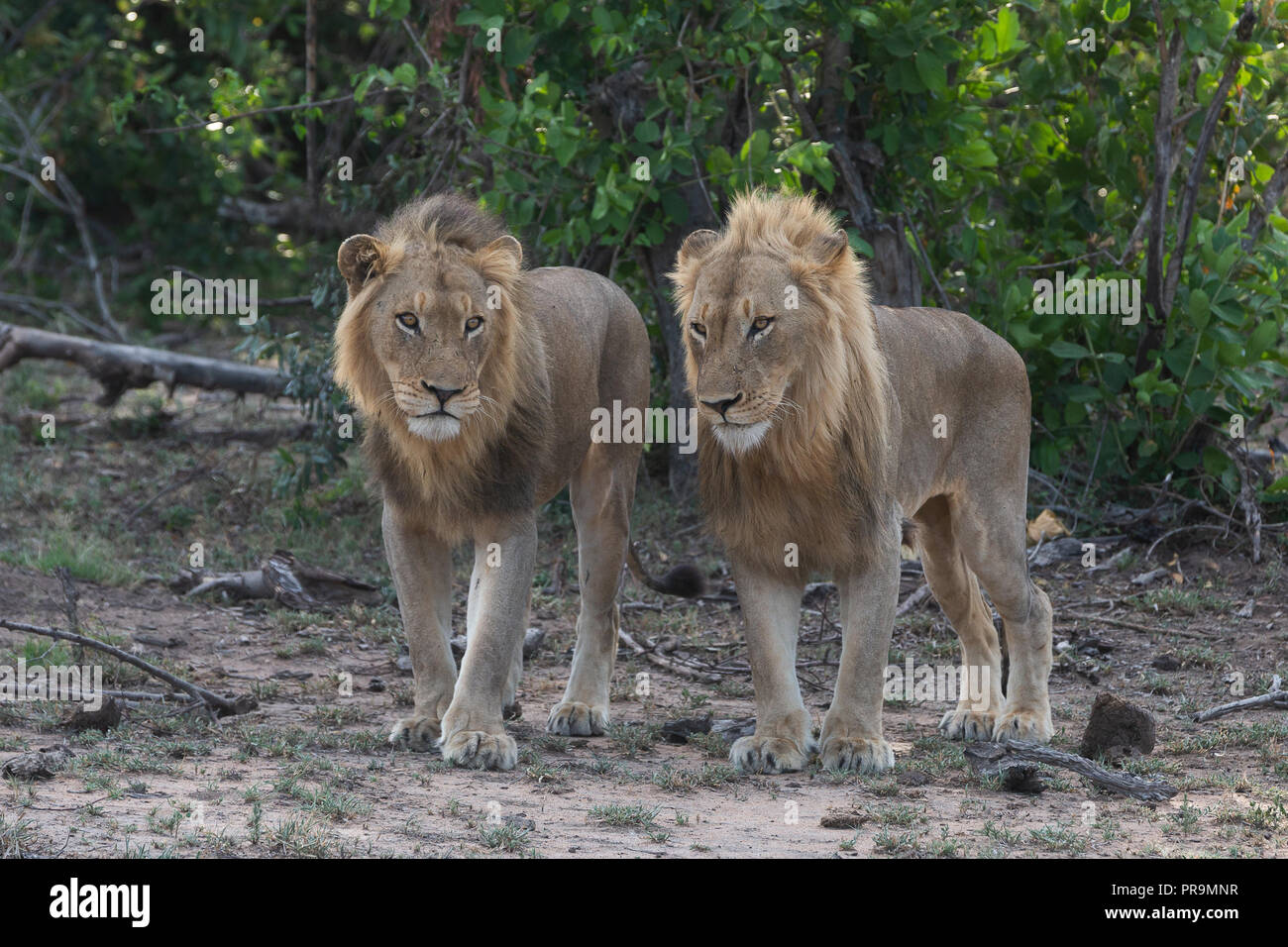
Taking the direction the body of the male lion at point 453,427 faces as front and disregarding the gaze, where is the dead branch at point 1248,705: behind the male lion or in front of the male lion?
behind

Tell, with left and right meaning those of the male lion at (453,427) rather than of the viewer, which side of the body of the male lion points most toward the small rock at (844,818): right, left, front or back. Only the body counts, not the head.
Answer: left

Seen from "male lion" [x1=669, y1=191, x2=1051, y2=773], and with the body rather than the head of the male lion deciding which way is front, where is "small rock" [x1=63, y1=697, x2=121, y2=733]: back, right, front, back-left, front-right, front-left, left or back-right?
front-right

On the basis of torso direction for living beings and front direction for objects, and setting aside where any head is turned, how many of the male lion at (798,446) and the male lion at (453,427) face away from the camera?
0

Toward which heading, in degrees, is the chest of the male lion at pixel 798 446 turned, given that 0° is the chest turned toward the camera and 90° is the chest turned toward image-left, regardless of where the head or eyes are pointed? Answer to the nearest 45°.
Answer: approximately 45°

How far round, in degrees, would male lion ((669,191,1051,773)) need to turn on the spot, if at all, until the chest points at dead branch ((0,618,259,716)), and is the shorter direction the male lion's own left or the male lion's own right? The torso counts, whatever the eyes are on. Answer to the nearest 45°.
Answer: approximately 45° to the male lion's own right

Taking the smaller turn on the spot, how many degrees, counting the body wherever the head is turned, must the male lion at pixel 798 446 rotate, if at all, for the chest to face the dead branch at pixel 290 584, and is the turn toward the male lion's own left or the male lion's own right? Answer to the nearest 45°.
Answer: approximately 90° to the male lion's own right

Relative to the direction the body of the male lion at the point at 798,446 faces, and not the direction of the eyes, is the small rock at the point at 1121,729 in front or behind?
behind

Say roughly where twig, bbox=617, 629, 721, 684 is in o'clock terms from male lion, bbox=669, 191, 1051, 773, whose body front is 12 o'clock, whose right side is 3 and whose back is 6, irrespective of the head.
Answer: The twig is roughly at 4 o'clock from the male lion.

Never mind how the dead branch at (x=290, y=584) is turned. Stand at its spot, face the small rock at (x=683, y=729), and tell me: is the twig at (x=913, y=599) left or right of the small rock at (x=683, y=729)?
left
